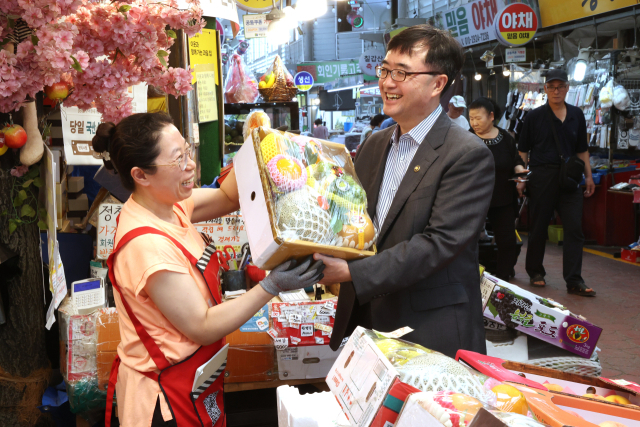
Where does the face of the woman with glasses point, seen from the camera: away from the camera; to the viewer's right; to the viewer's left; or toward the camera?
to the viewer's right

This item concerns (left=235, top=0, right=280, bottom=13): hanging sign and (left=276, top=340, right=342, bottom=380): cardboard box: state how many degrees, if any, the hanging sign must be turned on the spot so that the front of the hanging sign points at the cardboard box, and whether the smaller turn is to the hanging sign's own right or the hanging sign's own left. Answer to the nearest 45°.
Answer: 0° — it already faces it

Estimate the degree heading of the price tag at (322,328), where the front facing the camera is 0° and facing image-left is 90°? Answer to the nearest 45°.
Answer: approximately 0°

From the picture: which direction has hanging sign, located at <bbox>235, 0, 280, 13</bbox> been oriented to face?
toward the camera

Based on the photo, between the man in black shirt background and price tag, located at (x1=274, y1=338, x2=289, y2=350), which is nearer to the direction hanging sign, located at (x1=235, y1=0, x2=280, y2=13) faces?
the price tag

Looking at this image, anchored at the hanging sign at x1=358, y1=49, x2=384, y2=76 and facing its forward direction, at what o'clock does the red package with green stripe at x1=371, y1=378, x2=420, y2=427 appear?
The red package with green stripe is roughly at 12 o'clock from the hanging sign.

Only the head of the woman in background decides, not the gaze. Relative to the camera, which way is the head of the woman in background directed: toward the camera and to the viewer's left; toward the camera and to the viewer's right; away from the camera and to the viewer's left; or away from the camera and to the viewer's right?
toward the camera and to the viewer's left

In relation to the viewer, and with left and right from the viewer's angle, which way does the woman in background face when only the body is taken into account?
facing the viewer and to the left of the viewer

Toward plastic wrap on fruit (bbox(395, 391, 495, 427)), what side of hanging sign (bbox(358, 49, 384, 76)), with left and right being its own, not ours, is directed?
front

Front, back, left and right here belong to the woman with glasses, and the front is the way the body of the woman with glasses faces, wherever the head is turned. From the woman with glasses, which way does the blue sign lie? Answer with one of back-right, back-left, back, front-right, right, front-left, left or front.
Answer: left

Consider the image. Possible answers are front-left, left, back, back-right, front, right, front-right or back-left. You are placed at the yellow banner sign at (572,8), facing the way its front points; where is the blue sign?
right

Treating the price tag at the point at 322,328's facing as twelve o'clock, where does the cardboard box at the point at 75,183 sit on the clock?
The cardboard box is roughly at 4 o'clock from the price tag.
